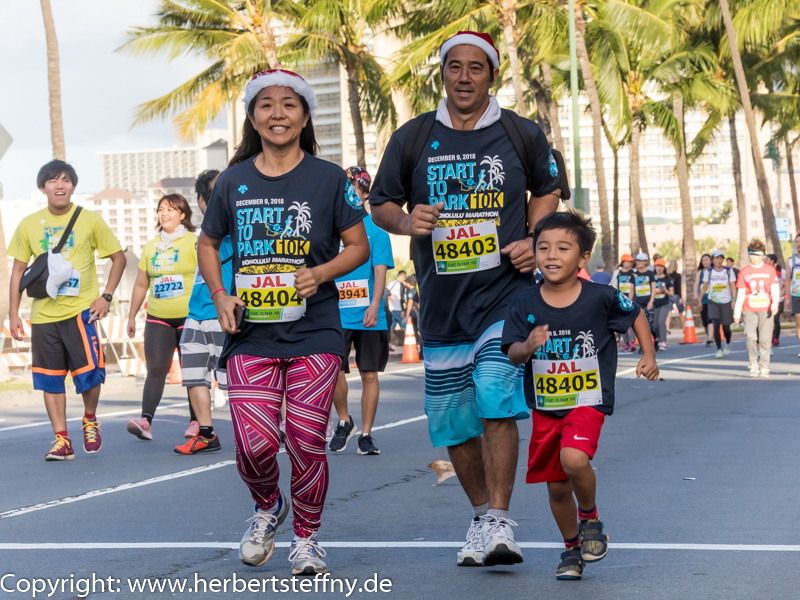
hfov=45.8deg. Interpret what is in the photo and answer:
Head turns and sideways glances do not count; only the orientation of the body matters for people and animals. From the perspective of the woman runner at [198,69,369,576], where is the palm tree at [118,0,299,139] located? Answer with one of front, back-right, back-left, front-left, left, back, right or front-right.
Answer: back

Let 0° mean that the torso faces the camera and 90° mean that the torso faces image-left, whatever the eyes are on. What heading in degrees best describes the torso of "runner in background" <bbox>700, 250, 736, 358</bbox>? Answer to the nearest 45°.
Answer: approximately 0°

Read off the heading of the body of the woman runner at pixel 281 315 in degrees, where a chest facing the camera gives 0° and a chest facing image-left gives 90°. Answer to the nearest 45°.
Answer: approximately 0°

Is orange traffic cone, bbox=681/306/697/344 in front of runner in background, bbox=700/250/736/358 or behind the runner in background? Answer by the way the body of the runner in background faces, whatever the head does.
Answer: behind

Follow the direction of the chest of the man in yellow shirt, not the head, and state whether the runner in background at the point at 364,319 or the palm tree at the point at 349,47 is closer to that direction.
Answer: the runner in background

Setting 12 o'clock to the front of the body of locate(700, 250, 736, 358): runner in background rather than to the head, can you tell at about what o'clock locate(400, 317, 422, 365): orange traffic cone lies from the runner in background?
The orange traffic cone is roughly at 3 o'clock from the runner in background.

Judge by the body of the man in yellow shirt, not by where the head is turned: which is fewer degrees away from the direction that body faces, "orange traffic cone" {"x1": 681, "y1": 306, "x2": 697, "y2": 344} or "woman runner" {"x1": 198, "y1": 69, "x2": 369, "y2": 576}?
the woman runner

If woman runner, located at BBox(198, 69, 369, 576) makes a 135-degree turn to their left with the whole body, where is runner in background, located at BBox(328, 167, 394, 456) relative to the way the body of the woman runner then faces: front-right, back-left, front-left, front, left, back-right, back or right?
front-left
